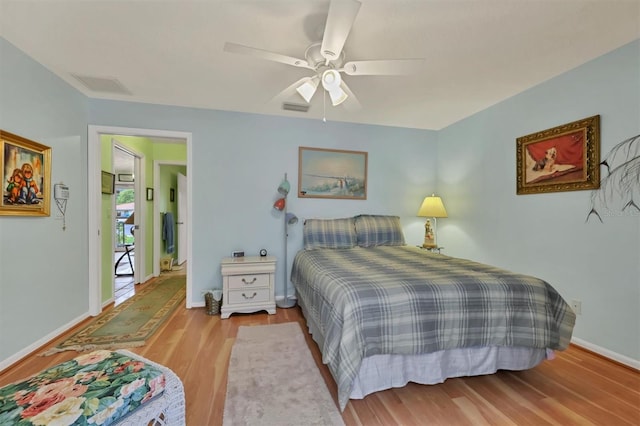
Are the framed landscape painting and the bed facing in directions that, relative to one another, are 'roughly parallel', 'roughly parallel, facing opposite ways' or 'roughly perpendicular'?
roughly parallel

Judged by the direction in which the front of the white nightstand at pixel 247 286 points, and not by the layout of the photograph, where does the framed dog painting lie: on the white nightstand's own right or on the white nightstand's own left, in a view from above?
on the white nightstand's own left

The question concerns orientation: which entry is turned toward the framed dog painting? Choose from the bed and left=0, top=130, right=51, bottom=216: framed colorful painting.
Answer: the framed colorful painting

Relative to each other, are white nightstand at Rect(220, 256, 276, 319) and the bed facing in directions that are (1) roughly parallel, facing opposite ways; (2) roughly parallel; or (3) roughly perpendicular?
roughly parallel

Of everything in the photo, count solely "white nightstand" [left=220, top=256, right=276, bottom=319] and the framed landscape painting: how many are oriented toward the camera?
2

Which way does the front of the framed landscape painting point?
toward the camera

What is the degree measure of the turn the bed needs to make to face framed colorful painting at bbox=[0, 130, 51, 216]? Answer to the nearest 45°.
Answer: approximately 135° to its right

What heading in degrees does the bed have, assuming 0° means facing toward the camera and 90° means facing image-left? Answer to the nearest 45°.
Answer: approximately 315°

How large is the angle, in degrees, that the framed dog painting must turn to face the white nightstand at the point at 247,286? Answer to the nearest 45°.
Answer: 0° — it already faces it

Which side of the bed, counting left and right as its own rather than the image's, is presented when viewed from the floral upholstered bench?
right

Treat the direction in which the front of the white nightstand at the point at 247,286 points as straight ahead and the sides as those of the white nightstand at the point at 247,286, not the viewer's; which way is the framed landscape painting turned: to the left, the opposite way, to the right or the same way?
the same way

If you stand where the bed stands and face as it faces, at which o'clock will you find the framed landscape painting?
The framed landscape painting is roughly at 6 o'clock from the bed.

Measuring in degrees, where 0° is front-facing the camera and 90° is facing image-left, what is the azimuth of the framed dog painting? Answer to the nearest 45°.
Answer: approximately 45°

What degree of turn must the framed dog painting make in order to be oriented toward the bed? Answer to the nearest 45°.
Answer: approximately 45° to its left

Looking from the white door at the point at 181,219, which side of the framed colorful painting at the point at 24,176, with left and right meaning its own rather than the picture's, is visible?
left

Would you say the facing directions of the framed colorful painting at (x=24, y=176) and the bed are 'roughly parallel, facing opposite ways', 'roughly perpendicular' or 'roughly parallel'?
roughly perpendicular

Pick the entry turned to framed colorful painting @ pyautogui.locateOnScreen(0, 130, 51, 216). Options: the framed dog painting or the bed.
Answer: the framed dog painting
